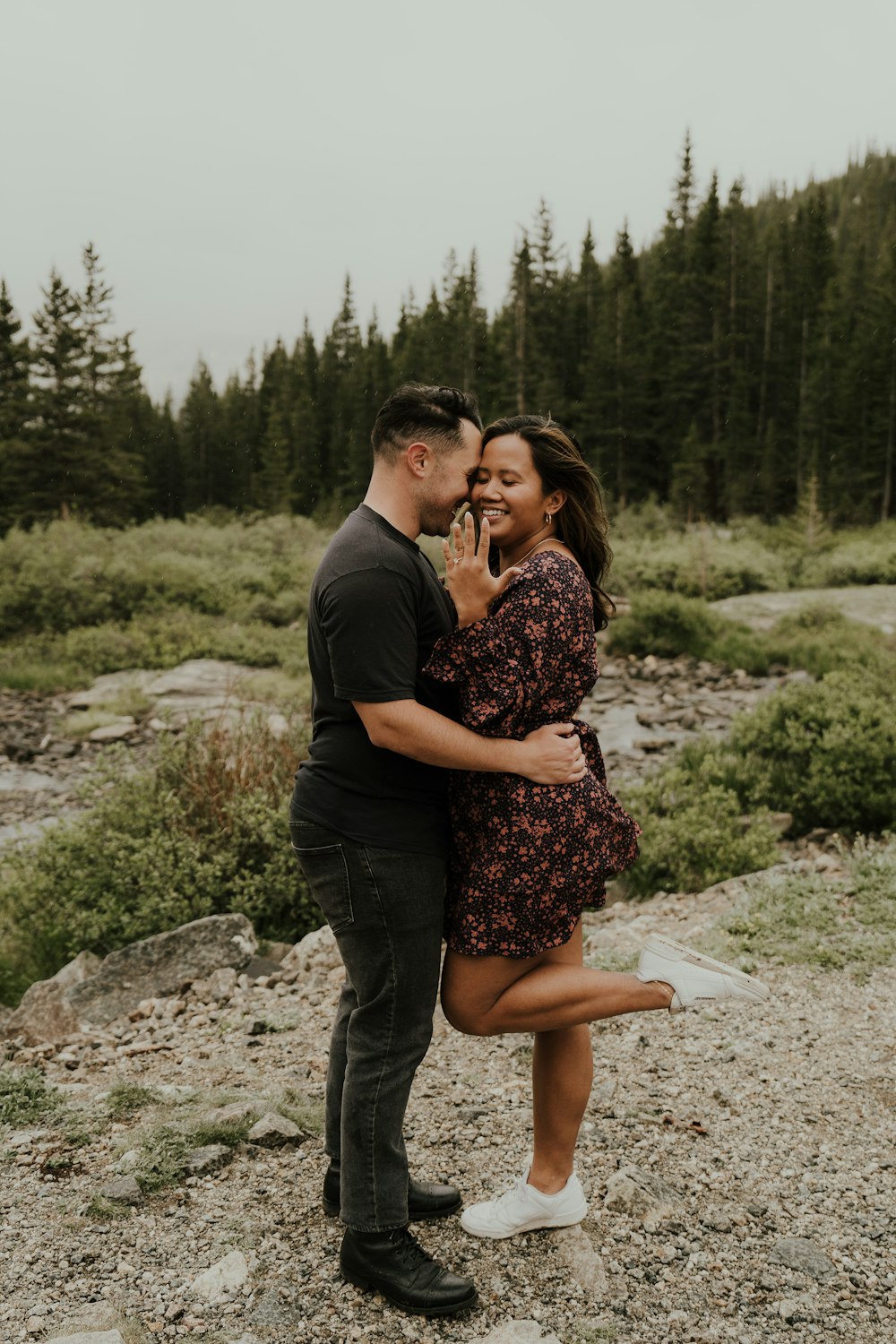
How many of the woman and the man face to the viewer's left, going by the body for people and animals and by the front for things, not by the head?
1

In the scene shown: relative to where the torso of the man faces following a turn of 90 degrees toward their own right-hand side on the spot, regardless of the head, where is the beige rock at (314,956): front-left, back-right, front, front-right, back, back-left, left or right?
back

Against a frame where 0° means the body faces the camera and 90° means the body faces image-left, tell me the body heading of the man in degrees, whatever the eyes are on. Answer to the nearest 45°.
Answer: approximately 270°

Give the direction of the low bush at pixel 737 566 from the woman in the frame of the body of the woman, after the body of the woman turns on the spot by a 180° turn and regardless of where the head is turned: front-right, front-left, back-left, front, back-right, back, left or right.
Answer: left

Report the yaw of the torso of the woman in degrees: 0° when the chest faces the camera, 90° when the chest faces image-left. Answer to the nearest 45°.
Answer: approximately 90°

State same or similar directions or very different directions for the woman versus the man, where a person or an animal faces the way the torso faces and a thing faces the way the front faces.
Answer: very different directions

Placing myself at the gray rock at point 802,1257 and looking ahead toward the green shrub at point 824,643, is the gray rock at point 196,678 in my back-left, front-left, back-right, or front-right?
front-left

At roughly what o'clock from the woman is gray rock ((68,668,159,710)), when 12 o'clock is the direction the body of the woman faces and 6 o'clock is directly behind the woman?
The gray rock is roughly at 2 o'clock from the woman.

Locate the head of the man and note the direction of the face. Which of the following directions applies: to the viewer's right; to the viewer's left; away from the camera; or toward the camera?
to the viewer's right

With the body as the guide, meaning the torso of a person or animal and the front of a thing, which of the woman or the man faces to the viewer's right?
the man

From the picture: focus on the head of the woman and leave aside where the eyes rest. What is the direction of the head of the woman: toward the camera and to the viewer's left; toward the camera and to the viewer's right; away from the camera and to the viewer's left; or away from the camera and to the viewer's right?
toward the camera and to the viewer's left
